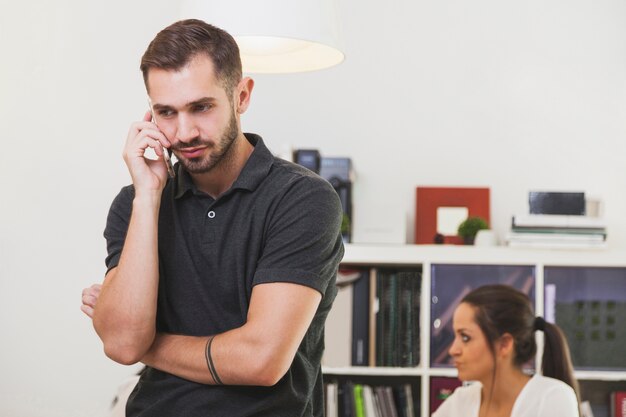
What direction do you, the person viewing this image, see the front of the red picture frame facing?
facing the viewer

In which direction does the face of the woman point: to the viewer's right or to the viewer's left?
to the viewer's left

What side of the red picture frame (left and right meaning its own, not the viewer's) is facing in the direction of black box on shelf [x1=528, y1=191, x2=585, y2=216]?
left

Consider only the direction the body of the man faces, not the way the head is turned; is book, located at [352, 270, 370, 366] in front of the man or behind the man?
behind

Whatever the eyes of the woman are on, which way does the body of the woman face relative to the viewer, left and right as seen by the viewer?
facing the viewer and to the left of the viewer

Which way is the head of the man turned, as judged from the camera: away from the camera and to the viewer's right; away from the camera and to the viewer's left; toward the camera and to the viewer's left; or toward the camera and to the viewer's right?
toward the camera and to the viewer's left

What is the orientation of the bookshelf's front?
toward the camera

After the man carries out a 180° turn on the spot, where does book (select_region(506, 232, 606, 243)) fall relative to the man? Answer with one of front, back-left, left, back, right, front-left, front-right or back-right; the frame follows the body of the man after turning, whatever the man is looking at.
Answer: front

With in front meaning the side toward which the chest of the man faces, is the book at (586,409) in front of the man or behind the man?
behind
